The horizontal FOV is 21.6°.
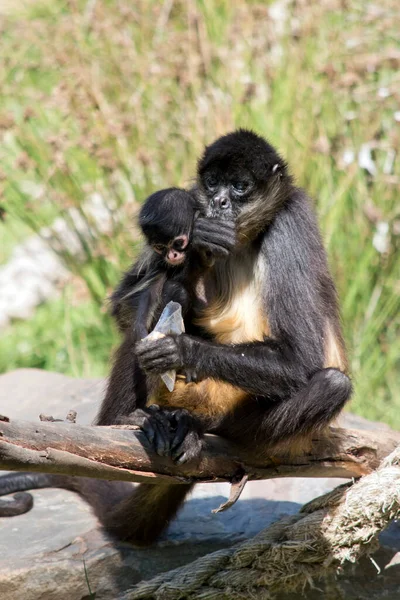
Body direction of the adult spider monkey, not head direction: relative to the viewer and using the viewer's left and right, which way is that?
facing the viewer and to the left of the viewer
